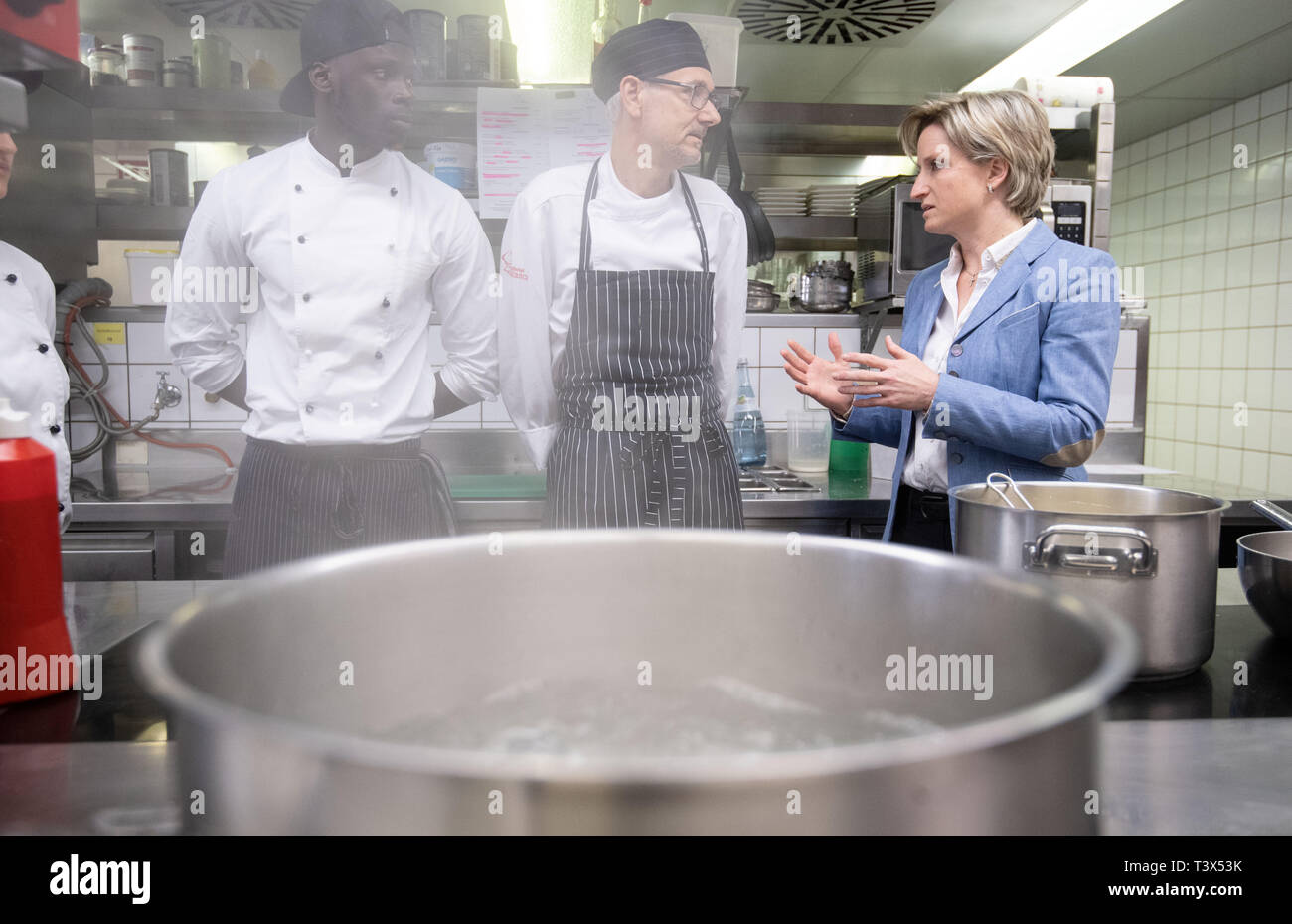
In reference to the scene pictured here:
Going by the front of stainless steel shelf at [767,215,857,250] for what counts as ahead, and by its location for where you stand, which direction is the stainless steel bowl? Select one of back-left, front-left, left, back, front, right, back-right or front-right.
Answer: front

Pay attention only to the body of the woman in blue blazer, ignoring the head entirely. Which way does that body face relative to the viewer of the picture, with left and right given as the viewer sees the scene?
facing the viewer and to the left of the viewer

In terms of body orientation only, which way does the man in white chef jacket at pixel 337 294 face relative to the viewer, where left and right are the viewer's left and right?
facing the viewer

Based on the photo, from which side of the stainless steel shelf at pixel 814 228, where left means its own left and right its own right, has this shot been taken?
front

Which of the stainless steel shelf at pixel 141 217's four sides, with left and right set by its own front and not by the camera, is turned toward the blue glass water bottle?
left

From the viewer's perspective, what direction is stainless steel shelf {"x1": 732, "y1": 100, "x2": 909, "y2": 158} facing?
toward the camera

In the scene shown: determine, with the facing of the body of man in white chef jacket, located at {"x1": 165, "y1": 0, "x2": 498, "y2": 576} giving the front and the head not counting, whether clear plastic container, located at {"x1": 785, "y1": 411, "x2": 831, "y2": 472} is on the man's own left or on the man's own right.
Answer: on the man's own left

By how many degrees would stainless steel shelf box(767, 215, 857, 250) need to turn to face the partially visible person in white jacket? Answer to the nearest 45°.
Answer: approximately 45° to its right

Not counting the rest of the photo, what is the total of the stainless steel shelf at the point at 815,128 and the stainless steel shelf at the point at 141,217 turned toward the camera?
2

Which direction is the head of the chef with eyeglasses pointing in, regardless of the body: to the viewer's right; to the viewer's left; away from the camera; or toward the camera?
to the viewer's right

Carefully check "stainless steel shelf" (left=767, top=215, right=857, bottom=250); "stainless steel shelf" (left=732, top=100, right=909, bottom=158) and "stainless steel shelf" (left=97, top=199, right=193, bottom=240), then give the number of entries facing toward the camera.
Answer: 3

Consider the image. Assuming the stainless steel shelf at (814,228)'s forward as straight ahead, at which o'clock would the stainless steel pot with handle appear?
The stainless steel pot with handle is roughly at 12 o'clock from the stainless steel shelf.

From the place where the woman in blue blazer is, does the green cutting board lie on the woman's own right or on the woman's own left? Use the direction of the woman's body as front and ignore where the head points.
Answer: on the woman's own right

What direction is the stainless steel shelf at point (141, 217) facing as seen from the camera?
toward the camera

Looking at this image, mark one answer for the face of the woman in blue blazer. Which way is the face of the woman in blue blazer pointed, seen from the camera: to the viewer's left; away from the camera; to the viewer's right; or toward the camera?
to the viewer's left
